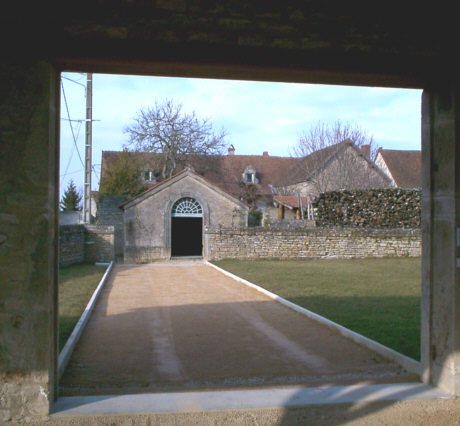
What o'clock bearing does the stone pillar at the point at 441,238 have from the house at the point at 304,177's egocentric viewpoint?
The stone pillar is roughly at 12 o'clock from the house.

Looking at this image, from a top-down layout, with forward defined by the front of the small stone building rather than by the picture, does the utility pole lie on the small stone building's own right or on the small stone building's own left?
on the small stone building's own right

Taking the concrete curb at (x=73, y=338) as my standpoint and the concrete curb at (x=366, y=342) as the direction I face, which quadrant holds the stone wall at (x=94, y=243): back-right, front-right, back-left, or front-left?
back-left

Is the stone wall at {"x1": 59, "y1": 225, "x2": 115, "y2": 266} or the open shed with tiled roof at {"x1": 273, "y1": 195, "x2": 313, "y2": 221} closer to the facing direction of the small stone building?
the stone wall

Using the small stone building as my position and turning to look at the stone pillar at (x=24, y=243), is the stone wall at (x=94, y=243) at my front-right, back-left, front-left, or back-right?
front-right

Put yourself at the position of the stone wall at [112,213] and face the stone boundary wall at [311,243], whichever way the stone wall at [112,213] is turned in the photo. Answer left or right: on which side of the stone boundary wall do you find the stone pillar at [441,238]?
right

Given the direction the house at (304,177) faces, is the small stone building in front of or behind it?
in front

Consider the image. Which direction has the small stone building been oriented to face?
toward the camera

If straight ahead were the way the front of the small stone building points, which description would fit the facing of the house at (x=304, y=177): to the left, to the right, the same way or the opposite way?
the same way

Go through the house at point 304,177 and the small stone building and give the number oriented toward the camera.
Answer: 2

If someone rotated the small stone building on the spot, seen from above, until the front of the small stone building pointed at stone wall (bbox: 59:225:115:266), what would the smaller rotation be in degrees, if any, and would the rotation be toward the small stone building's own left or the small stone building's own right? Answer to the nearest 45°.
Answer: approximately 45° to the small stone building's own right

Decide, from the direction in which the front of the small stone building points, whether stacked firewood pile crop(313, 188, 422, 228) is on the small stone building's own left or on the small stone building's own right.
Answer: on the small stone building's own left

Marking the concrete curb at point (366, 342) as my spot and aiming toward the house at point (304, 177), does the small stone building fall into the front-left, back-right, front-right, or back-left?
front-left

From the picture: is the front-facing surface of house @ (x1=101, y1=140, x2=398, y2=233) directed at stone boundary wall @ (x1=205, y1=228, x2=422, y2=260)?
yes

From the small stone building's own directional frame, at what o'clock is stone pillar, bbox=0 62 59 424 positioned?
The stone pillar is roughly at 12 o'clock from the small stone building.
